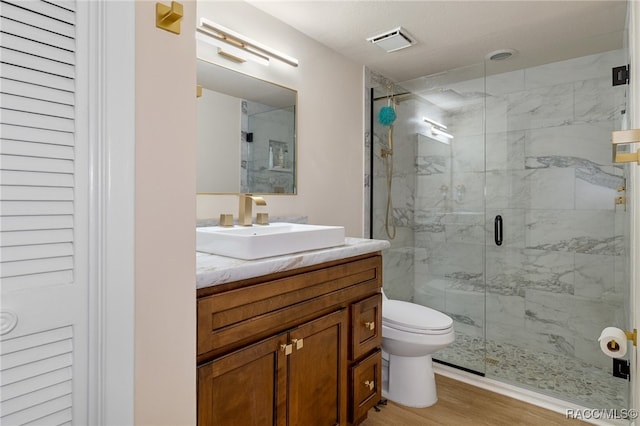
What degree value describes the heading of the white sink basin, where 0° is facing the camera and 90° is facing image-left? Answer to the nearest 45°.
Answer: approximately 315°

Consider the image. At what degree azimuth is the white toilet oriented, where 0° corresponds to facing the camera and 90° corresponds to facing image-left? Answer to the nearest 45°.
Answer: approximately 315°

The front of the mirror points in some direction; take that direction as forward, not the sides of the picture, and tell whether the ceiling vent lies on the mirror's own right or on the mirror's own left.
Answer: on the mirror's own left

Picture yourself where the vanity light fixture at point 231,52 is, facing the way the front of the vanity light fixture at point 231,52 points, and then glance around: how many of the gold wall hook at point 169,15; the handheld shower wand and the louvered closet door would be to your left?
1

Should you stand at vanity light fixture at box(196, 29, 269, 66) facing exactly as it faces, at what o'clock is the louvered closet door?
The louvered closet door is roughly at 2 o'clock from the vanity light fixture.

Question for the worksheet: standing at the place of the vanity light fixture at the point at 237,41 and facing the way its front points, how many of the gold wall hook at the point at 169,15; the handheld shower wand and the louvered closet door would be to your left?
1

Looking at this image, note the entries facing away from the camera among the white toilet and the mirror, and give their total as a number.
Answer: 0

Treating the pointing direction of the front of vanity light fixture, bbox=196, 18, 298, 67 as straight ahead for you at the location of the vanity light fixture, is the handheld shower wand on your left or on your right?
on your left

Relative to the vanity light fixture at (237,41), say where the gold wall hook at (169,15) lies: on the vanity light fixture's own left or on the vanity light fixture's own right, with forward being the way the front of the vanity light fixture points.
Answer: on the vanity light fixture's own right

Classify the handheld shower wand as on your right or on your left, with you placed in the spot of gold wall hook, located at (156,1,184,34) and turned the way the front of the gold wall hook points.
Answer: on your left
